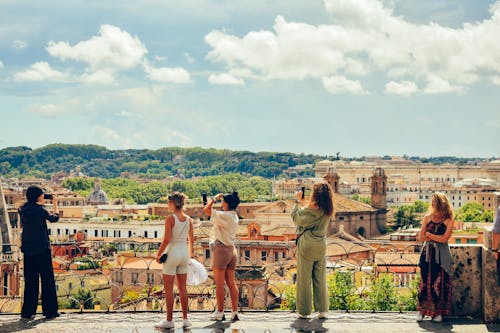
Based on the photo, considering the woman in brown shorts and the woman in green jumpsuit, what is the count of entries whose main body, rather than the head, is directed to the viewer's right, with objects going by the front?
0

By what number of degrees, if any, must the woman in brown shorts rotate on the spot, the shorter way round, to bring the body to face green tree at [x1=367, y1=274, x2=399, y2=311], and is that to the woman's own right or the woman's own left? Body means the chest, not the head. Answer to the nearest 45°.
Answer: approximately 90° to the woman's own right

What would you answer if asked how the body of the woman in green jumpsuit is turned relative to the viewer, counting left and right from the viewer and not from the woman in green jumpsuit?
facing away from the viewer and to the left of the viewer

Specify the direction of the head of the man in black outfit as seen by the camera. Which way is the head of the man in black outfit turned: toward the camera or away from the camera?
away from the camera

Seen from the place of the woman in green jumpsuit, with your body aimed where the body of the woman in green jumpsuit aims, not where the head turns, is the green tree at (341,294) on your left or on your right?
on your right

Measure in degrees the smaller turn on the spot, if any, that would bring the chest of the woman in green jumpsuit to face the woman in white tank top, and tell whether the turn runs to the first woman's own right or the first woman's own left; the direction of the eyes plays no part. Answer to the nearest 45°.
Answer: approximately 45° to the first woman's own left

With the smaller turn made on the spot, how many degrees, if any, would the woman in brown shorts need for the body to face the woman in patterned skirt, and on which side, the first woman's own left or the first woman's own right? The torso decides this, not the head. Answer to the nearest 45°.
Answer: approximately 135° to the first woman's own right

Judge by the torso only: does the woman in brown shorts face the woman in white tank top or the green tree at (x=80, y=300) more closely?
the green tree

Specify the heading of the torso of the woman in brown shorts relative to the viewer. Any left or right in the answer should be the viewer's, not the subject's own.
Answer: facing away from the viewer and to the left of the viewer

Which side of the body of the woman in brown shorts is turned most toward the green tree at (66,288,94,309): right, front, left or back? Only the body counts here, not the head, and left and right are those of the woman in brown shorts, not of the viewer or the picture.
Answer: front

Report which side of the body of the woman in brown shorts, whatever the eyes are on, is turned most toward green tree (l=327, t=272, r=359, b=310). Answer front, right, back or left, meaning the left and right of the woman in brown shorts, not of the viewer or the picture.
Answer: right

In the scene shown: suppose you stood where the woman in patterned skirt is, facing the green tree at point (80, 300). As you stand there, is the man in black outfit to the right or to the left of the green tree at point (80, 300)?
left
